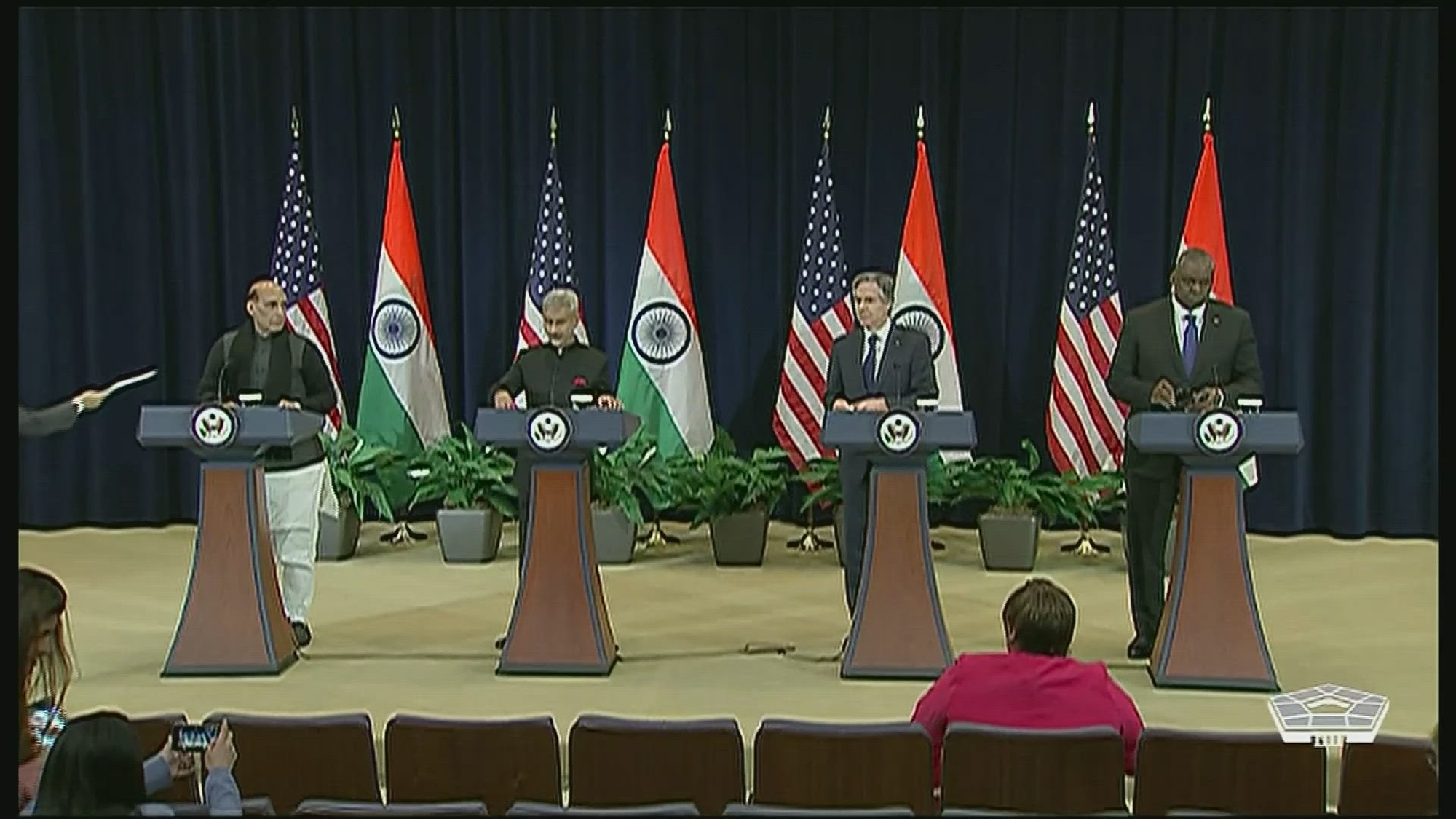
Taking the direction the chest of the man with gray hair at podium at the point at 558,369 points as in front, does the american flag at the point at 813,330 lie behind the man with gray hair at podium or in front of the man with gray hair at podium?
behind

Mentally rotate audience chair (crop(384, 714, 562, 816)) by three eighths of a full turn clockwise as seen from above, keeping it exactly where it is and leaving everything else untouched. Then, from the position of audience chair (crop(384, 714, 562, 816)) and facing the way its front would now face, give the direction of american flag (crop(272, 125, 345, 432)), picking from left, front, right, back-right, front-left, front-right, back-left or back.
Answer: back-left

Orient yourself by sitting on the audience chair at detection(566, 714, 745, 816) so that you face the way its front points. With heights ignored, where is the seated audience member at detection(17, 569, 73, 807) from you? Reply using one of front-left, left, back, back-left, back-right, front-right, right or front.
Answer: left

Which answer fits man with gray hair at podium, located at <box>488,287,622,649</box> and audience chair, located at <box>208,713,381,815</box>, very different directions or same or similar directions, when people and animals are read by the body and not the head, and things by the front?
very different directions

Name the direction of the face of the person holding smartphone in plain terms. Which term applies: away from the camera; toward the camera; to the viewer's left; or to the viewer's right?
away from the camera

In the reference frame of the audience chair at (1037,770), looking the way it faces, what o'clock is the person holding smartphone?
The person holding smartphone is roughly at 8 o'clock from the audience chair.

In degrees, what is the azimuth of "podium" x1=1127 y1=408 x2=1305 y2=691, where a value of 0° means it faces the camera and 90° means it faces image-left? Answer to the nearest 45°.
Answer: approximately 0°

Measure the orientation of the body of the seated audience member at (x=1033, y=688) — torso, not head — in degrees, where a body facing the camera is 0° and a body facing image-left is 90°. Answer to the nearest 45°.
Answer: approximately 180°

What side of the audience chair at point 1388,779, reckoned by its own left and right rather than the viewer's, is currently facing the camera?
back

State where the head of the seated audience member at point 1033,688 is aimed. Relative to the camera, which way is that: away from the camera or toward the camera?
away from the camera

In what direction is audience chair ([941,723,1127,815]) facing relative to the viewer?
away from the camera

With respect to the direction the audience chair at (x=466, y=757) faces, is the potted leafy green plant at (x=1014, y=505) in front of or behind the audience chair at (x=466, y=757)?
in front

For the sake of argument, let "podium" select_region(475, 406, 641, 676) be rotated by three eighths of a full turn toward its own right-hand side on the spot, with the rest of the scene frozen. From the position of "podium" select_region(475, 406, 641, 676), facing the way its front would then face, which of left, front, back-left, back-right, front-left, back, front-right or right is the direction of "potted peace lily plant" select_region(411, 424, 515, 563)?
front-right

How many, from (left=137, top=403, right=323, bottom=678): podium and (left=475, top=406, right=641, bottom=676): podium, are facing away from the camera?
0

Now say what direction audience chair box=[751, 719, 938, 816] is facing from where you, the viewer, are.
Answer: facing away from the viewer
